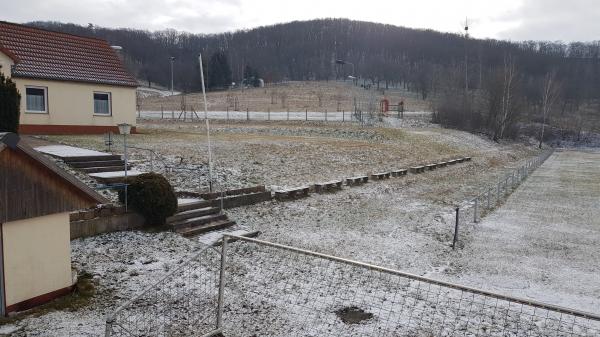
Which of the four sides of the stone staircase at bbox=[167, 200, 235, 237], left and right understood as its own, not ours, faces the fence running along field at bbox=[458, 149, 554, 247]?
left

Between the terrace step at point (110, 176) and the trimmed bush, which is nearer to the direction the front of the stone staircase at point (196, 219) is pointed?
the trimmed bush

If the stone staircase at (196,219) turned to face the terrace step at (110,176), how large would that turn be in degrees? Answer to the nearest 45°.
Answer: approximately 180°

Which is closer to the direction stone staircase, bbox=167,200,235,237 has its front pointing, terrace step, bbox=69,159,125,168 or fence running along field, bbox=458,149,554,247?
the fence running along field

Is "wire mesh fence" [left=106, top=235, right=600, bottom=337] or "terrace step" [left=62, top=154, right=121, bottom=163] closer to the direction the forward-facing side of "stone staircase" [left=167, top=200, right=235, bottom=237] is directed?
the wire mesh fence

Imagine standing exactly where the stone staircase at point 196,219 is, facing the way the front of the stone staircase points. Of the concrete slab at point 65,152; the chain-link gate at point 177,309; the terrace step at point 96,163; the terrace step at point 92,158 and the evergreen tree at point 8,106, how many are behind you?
4

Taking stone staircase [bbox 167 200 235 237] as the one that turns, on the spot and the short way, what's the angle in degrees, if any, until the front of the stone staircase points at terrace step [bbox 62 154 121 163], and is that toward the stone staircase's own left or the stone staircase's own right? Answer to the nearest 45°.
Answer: approximately 180°

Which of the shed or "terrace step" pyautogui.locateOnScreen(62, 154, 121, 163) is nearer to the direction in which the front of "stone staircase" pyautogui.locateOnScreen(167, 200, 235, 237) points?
the shed

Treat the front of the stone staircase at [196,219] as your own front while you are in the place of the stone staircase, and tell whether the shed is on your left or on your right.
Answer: on your right

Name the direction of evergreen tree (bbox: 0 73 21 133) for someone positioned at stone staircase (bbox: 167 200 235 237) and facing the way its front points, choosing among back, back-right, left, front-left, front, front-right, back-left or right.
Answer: back
